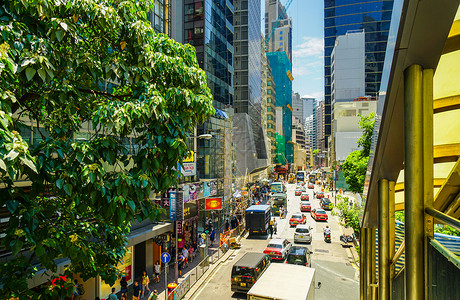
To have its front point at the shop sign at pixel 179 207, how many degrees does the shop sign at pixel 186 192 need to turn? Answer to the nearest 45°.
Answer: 0° — it already faces it

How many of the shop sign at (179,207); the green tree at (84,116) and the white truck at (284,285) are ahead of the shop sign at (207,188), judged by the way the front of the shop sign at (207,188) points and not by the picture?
3

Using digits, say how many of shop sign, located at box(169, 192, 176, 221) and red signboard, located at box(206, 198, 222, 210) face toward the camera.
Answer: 2

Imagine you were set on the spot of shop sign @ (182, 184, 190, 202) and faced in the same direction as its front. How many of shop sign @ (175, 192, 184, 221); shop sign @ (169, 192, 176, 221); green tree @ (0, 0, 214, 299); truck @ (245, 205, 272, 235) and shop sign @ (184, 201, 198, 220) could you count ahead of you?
3

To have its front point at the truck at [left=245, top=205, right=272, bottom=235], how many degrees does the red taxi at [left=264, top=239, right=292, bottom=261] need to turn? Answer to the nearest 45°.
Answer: approximately 45° to its left

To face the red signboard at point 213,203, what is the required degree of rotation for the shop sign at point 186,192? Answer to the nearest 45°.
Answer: approximately 135° to its left

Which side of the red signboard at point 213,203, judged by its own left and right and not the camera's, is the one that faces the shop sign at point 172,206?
front

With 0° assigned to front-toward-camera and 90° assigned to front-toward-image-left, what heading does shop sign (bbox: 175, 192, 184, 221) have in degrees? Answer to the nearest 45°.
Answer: approximately 0°

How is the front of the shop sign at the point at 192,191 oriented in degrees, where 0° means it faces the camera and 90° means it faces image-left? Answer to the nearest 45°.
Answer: approximately 0°

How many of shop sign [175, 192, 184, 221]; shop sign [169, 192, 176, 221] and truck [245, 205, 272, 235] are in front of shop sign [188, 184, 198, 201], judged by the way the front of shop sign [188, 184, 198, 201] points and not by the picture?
2
